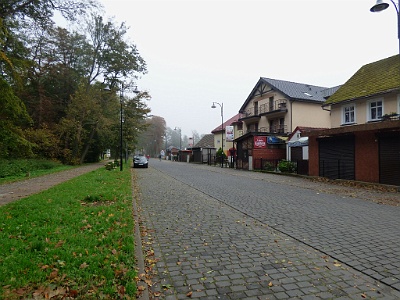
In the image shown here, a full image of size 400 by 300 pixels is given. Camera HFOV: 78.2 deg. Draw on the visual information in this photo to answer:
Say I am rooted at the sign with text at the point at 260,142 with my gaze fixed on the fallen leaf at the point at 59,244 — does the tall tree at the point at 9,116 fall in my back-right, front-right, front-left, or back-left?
front-right

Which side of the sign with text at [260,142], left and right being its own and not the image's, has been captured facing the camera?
front

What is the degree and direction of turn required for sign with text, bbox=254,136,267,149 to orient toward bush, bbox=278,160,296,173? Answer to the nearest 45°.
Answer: approximately 45° to its left

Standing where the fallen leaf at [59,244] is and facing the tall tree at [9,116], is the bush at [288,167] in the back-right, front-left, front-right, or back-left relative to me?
front-right

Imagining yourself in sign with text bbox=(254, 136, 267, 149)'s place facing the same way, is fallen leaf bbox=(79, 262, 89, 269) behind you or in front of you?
in front

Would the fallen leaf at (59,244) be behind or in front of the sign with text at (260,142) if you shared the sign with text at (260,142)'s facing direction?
in front

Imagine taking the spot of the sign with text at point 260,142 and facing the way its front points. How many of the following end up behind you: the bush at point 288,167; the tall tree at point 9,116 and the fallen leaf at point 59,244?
0

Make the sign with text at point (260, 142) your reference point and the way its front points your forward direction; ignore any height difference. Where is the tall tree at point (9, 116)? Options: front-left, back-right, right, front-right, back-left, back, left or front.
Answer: front-right
